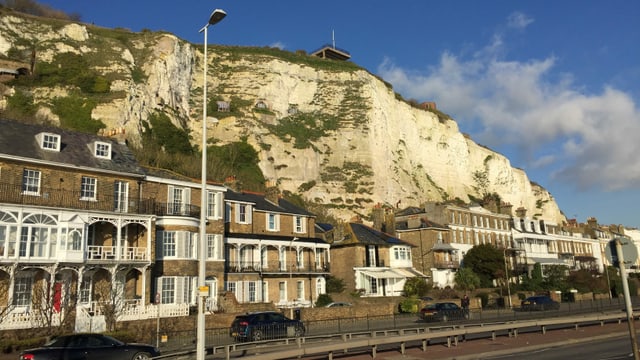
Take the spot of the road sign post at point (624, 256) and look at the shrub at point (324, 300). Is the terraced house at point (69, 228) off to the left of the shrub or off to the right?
left

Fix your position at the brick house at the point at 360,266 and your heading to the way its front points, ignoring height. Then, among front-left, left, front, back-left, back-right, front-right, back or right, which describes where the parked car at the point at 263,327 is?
front-right

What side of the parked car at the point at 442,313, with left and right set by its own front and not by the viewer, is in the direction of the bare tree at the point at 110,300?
back

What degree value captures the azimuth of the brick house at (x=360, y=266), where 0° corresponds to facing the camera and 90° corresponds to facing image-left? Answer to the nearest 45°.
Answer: approximately 315°

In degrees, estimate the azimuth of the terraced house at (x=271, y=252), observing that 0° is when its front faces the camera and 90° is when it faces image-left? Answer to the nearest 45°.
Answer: approximately 315°

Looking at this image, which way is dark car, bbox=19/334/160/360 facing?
to the viewer's right

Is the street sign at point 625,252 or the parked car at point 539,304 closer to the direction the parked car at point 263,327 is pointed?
the parked car

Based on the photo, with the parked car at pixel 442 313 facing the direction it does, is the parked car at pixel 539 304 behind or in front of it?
in front

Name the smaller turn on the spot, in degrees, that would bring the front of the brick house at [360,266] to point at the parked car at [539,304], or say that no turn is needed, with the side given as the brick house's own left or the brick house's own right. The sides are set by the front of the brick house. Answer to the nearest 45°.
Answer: approximately 45° to the brick house's own left

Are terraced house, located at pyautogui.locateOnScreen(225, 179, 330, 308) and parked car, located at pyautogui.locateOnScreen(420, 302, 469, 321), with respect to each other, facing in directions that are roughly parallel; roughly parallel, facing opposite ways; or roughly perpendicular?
roughly perpendicular
